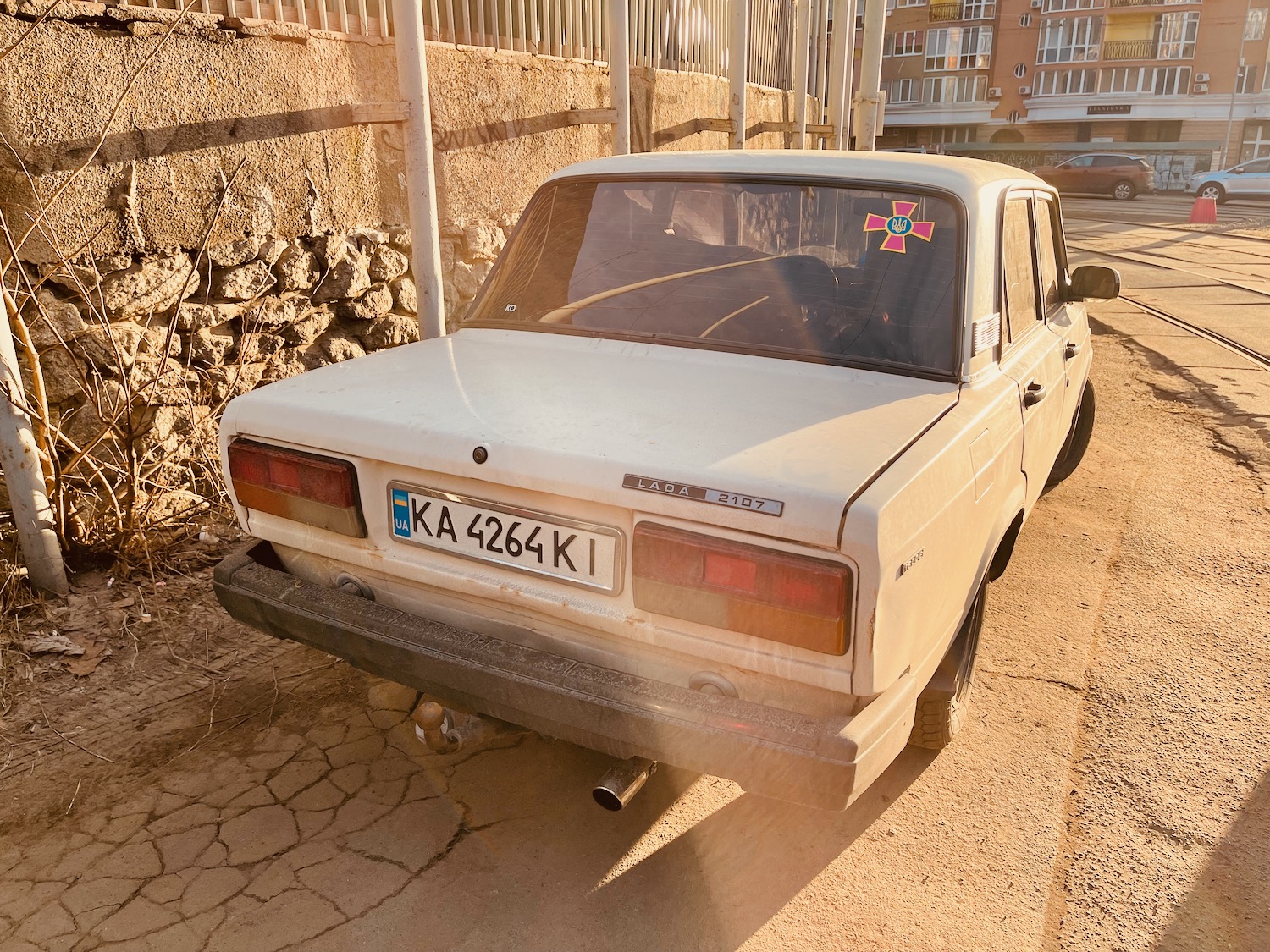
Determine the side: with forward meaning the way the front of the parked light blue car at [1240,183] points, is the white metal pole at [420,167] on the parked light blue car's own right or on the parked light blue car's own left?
on the parked light blue car's own left

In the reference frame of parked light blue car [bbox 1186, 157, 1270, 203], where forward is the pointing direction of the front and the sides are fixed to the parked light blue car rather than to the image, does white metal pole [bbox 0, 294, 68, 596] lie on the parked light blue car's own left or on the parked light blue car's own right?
on the parked light blue car's own left

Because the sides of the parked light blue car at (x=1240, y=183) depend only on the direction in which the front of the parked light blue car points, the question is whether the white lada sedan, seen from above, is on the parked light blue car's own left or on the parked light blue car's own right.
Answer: on the parked light blue car's own left

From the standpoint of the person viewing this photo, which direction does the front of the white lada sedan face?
facing away from the viewer and to the right of the viewer

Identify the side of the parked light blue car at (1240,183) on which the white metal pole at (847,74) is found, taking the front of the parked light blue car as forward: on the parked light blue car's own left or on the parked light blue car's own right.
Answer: on the parked light blue car's own left

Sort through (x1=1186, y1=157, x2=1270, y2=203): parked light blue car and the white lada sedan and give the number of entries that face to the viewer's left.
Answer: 1

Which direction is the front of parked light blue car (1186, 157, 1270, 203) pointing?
to the viewer's left

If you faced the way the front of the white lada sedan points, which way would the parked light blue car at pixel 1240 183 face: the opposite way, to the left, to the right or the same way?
to the left

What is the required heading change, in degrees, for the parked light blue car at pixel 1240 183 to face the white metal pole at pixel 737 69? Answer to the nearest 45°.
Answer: approximately 90° to its left

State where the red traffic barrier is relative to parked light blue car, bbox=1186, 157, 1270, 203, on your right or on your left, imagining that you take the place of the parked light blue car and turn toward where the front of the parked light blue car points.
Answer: on your left

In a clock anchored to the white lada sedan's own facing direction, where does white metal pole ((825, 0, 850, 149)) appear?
The white metal pole is roughly at 11 o'clock from the white lada sedan.

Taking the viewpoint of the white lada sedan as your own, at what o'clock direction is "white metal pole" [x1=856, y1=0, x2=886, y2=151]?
The white metal pole is roughly at 11 o'clock from the white lada sedan.

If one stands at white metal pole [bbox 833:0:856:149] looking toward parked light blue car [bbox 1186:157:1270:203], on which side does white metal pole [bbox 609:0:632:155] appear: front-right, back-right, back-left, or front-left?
back-right

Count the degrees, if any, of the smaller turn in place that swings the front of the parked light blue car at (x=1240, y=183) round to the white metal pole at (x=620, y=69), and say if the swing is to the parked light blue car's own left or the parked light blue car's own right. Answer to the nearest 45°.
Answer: approximately 90° to the parked light blue car's own left
